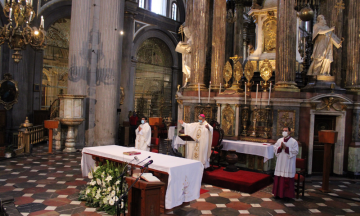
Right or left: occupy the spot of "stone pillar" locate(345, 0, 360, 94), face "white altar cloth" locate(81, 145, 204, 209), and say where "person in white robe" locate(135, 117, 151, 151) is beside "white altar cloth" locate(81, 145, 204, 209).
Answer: right

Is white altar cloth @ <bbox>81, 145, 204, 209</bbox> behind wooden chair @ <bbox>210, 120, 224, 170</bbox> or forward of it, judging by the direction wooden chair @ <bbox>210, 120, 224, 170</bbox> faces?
forward

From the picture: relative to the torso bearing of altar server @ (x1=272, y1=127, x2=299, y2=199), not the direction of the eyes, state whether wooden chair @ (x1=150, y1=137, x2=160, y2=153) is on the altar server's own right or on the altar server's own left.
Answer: on the altar server's own right

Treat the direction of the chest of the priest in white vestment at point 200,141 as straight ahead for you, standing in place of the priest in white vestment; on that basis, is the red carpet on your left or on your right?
on your left

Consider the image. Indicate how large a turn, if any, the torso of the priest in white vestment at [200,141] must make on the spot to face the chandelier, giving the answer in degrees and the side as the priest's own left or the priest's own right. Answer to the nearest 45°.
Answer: approximately 45° to the priest's own right

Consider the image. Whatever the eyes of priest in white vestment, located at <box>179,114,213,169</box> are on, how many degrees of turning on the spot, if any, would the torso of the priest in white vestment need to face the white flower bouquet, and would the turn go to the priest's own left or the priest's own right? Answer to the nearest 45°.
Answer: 0° — they already face it

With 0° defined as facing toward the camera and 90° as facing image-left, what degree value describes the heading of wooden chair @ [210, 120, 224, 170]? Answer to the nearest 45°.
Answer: approximately 45°
